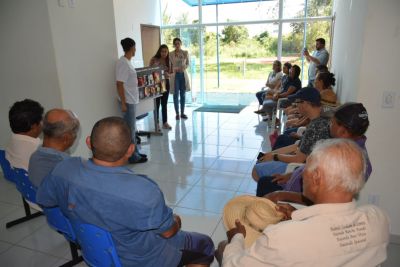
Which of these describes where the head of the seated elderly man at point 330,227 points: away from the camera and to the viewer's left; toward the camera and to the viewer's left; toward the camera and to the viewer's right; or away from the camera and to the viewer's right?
away from the camera and to the viewer's left

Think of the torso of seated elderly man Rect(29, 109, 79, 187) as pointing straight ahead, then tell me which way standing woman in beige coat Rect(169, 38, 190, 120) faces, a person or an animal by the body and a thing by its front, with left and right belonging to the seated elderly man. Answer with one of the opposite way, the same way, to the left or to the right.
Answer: the opposite way

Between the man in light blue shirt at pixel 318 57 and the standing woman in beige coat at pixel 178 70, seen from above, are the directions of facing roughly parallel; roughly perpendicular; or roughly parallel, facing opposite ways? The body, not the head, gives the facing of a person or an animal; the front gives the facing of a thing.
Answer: roughly perpendicular

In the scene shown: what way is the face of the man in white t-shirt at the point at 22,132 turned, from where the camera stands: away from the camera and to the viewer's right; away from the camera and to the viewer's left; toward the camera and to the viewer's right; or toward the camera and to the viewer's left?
away from the camera and to the viewer's right

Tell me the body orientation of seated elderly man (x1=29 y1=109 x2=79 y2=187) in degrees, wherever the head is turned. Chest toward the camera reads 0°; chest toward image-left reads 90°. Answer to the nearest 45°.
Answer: approximately 225°

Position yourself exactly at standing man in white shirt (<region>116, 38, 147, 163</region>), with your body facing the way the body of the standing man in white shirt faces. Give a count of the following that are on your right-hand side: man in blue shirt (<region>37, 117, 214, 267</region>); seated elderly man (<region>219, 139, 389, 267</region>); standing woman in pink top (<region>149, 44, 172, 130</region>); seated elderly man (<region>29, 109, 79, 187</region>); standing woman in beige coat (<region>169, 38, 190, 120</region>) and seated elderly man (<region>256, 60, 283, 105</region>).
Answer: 3

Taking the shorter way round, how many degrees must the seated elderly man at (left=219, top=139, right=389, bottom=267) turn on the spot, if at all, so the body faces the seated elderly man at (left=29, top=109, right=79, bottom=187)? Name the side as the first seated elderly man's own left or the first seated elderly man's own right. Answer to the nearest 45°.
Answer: approximately 45° to the first seated elderly man's own left

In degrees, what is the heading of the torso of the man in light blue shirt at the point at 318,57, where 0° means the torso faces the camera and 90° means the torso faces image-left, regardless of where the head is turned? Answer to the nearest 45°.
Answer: approximately 90°

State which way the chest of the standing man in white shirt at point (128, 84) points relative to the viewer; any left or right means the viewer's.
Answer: facing to the right of the viewer

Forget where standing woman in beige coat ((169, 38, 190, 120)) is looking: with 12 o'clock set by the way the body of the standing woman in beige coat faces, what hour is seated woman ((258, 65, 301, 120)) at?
The seated woman is roughly at 10 o'clock from the standing woman in beige coat.

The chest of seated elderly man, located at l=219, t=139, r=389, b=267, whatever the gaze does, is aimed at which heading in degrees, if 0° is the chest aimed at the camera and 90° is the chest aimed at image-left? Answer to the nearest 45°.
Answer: approximately 135°

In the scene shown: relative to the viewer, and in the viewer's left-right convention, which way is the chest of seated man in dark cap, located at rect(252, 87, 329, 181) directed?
facing to the left of the viewer

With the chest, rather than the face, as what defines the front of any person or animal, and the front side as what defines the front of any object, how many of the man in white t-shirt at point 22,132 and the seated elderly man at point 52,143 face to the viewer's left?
0

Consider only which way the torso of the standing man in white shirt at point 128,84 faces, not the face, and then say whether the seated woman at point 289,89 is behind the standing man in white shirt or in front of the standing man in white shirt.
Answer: in front

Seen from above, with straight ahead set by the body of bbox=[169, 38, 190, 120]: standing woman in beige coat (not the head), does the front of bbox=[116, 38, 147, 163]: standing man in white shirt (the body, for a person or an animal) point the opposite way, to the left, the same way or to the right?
to the left
